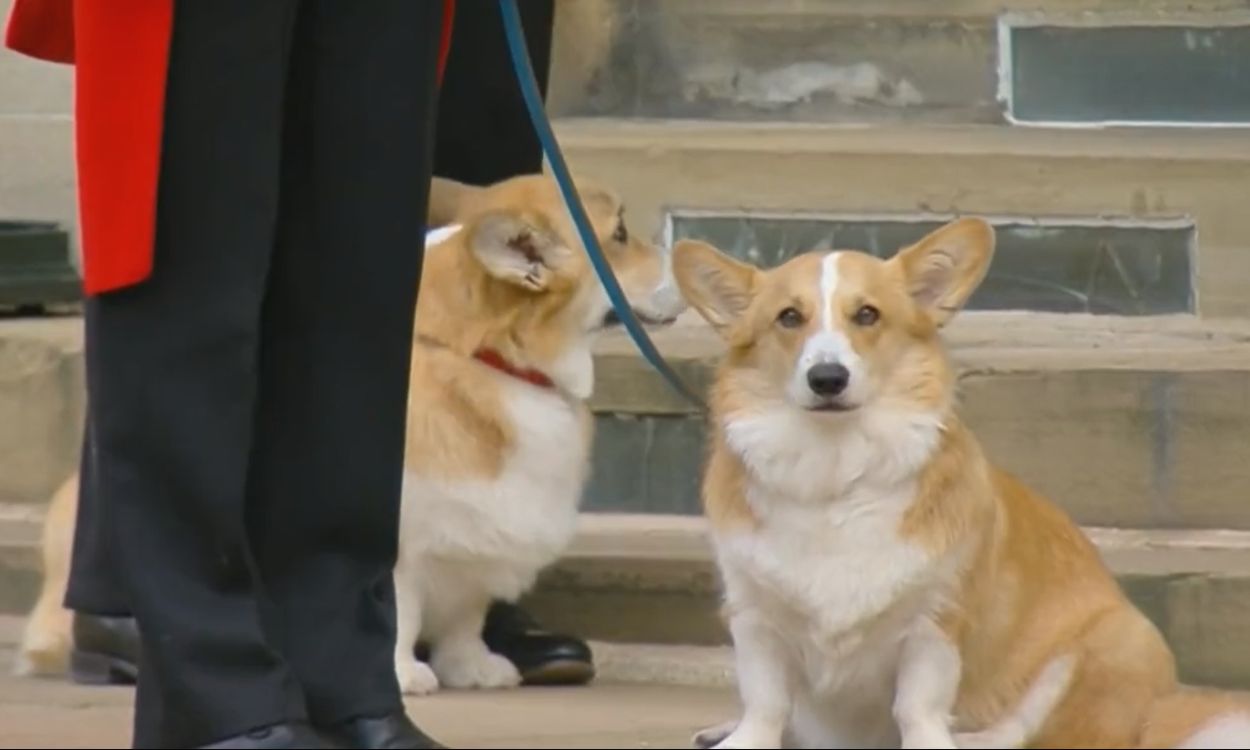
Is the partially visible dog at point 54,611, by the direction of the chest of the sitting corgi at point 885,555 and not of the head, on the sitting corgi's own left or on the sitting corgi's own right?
on the sitting corgi's own right

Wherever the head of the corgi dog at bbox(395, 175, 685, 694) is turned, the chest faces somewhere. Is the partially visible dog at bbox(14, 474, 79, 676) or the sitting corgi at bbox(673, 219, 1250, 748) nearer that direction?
the sitting corgi

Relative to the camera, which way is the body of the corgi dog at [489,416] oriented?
to the viewer's right

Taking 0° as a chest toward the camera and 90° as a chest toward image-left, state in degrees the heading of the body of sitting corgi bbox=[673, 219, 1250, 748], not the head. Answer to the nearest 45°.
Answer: approximately 45°
